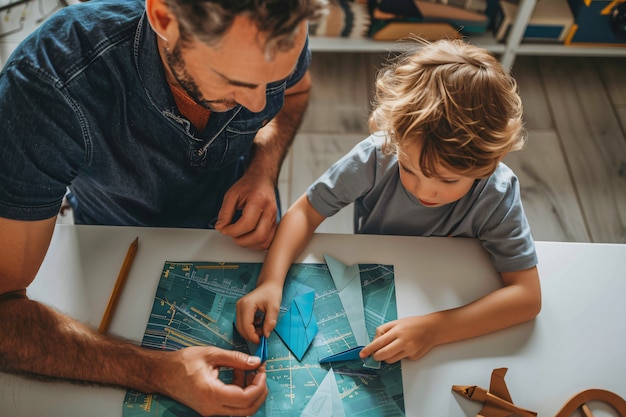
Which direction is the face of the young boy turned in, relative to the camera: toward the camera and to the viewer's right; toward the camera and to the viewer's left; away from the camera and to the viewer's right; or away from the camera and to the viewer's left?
toward the camera and to the viewer's left

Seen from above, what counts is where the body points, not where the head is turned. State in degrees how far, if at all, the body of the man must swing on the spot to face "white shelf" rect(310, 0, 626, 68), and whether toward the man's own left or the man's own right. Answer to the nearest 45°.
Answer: approximately 90° to the man's own left

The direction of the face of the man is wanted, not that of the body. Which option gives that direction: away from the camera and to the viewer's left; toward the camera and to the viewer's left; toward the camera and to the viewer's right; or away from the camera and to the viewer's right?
toward the camera and to the viewer's right

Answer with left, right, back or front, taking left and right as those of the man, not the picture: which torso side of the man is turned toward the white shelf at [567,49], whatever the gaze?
left

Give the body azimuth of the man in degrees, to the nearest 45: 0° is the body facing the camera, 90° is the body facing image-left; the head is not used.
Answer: approximately 315°
